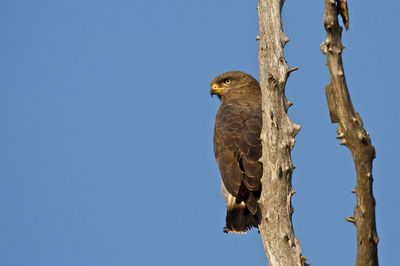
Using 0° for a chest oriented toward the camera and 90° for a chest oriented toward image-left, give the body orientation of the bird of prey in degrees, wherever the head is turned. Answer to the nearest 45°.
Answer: approximately 135°
